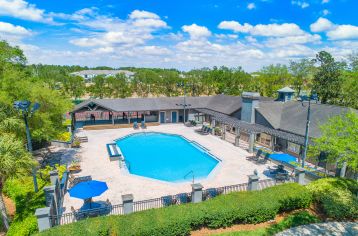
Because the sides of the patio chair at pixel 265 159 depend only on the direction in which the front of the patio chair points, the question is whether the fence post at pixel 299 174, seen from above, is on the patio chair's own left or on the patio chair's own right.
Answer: on the patio chair's own left

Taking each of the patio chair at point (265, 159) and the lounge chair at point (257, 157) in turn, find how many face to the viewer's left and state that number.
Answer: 2

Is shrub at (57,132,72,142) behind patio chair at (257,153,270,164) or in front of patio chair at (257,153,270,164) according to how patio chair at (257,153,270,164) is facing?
in front

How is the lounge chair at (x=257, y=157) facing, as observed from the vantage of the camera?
facing to the left of the viewer

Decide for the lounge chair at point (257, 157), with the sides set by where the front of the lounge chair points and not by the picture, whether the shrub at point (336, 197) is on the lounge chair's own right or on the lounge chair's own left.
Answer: on the lounge chair's own left

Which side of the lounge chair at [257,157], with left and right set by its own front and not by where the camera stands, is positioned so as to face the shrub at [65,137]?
front

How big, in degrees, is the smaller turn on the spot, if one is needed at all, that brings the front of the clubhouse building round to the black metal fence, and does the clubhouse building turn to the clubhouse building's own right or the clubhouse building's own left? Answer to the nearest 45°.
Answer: approximately 45° to the clubhouse building's own left

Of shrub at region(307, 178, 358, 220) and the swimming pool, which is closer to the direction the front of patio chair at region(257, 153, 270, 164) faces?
the swimming pool

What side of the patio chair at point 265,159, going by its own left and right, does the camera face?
left

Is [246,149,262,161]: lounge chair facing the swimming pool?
yes

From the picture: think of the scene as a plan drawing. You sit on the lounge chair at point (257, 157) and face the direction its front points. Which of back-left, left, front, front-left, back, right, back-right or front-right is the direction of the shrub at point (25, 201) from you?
front-left

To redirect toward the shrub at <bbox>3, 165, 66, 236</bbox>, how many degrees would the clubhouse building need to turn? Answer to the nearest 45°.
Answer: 0° — it already faces it

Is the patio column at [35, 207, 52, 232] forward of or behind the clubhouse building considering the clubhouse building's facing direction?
forward

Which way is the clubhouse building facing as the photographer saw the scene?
facing the viewer and to the left of the viewer
